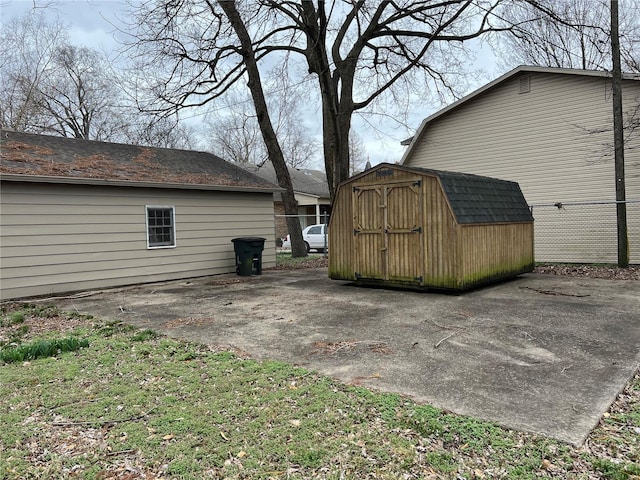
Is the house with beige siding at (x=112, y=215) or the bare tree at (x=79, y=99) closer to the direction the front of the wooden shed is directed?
the house with beige siding

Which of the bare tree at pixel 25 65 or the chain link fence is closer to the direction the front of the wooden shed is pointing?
the bare tree

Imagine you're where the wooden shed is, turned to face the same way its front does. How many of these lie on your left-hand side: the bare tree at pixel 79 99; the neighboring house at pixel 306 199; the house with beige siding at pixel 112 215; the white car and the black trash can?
0

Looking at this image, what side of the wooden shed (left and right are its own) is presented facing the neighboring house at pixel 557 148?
back

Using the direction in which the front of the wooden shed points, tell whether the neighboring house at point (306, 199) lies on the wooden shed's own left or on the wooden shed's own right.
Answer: on the wooden shed's own right

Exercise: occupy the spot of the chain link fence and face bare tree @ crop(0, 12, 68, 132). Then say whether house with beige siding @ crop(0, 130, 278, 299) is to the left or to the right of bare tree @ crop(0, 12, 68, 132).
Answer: left

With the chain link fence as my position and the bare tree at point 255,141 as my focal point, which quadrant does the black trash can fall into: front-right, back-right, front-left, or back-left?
front-left

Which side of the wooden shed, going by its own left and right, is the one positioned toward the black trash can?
right

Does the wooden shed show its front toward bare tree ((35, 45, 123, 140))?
no

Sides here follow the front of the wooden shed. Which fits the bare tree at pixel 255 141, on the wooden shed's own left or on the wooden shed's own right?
on the wooden shed's own right

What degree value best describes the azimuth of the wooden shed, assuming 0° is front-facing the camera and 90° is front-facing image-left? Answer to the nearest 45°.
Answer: approximately 45°

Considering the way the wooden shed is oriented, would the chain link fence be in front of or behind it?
behind

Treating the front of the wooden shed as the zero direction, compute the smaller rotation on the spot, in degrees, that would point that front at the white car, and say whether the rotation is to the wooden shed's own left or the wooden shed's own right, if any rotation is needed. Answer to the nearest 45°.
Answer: approximately 90° to the wooden shed's own right

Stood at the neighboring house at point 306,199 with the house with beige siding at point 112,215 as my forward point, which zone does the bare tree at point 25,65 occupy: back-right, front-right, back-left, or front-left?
front-right

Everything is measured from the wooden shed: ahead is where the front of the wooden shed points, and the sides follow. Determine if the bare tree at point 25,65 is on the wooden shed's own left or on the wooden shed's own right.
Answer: on the wooden shed's own right
